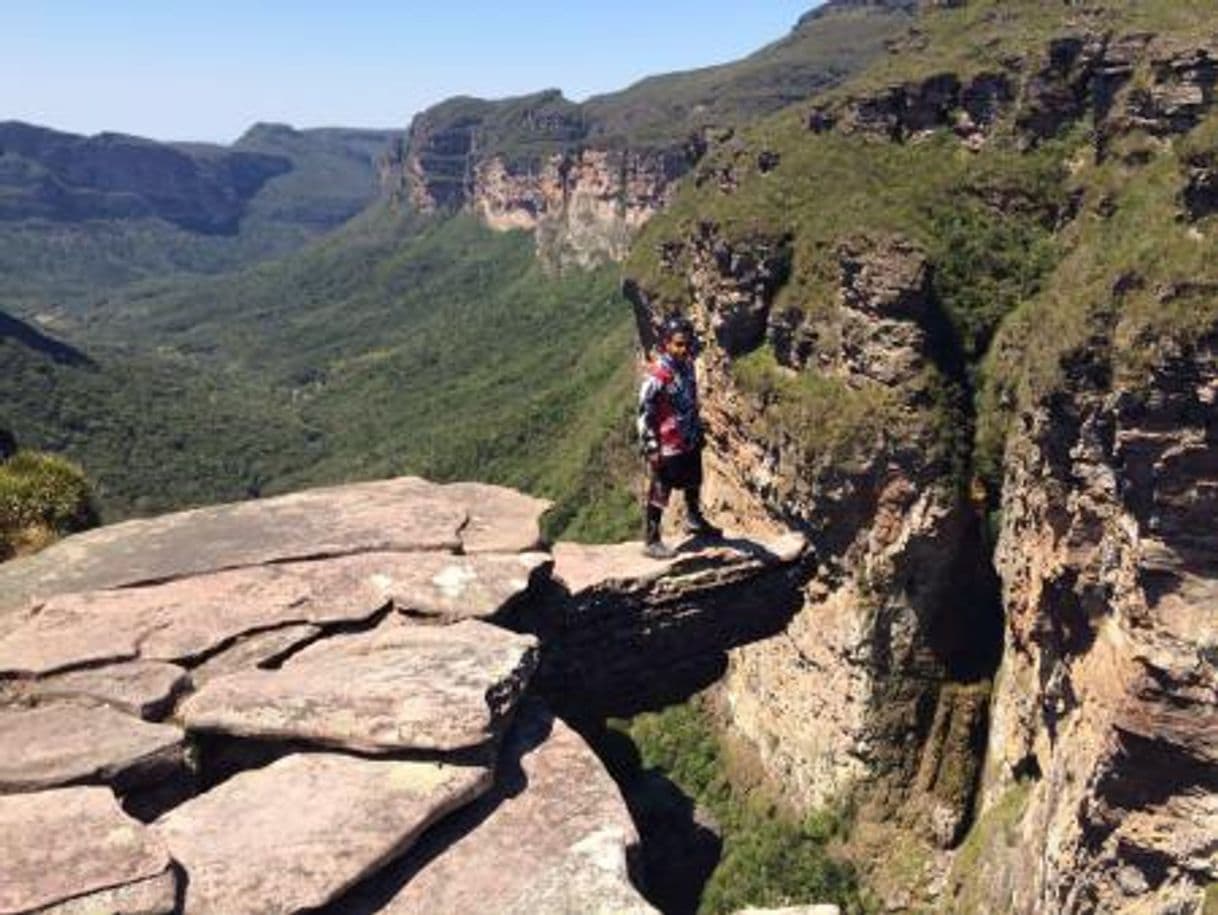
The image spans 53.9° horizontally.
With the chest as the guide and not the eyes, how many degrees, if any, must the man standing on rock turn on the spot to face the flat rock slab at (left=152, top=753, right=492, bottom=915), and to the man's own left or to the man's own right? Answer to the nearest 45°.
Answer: approximately 90° to the man's own right

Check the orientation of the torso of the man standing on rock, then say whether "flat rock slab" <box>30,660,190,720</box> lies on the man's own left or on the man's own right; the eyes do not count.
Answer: on the man's own right

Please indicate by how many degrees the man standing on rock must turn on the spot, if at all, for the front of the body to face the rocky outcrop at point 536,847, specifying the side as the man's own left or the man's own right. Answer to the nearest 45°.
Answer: approximately 45° to the man's own right

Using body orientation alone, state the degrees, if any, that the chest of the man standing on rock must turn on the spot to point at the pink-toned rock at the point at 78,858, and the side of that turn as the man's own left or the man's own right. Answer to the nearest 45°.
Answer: approximately 90° to the man's own right

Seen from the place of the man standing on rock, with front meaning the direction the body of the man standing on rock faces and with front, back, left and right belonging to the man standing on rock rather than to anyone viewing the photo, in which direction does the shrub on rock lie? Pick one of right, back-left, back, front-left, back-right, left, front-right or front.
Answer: back-right

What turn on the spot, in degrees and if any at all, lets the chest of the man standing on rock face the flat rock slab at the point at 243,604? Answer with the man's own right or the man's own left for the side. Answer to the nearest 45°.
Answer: approximately 90° to the man's own right

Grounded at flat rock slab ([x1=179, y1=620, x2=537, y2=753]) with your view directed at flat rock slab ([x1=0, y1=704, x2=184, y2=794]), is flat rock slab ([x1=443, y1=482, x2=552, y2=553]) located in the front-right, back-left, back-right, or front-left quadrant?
back-right

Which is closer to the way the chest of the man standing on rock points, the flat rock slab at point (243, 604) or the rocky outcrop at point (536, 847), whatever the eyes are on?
the rocky outcrop
